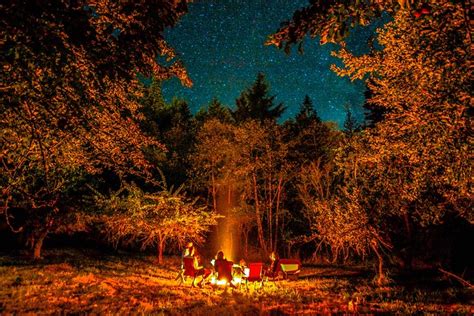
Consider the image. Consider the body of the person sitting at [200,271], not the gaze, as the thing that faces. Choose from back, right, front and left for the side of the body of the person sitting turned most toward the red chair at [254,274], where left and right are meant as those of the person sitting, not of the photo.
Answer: front

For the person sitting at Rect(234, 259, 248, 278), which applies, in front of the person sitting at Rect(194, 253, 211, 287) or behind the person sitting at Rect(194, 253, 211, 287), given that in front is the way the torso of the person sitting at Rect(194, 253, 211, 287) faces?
in front

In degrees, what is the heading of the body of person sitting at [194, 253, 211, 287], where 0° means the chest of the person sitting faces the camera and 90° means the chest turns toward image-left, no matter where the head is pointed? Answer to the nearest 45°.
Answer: approximately 270°

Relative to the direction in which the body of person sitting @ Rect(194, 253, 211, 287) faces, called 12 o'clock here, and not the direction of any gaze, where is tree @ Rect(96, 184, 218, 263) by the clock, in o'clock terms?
The tree is roughly at 8 o'clock from the person sitting.

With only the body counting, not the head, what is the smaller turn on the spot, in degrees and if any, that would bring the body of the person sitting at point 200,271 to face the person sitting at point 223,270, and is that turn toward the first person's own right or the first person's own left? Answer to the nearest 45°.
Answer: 0° — they already face them

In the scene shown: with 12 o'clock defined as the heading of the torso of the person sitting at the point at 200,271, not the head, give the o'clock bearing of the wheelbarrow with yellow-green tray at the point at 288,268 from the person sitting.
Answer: The wheelbarrow with yellow-green tray is roughly at 11 o'clock from the person sitting.

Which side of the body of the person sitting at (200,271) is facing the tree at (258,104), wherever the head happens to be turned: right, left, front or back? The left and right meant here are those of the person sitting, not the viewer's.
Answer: left
